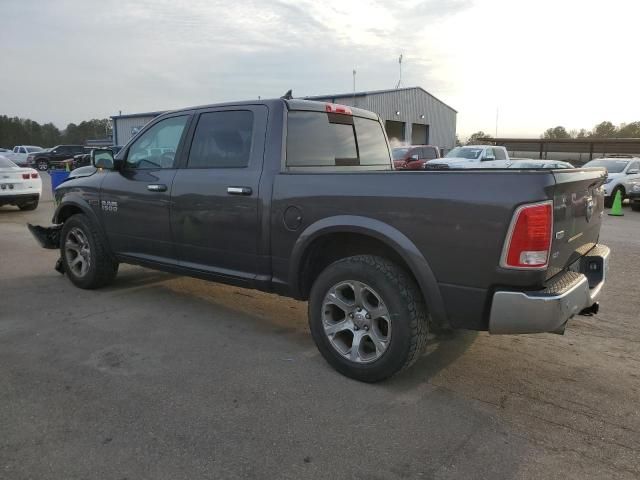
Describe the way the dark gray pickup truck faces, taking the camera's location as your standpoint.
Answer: facing away from the viewer and to the left of the viewer

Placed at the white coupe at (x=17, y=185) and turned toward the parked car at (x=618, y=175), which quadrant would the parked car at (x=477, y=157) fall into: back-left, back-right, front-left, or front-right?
front-left

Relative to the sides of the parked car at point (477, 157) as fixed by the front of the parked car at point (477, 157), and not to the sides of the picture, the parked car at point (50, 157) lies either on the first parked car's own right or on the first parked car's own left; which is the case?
on the first parked car's own right

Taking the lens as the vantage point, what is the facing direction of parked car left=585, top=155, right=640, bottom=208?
facing the viewer and to the left of the viewer

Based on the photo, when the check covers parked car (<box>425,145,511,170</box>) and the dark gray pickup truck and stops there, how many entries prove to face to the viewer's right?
0

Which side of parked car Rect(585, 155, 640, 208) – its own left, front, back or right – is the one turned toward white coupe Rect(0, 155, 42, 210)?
front

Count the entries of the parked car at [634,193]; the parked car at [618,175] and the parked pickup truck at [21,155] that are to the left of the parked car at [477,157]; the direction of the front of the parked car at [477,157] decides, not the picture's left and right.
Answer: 2

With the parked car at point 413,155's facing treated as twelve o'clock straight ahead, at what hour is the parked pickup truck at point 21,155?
the parked pickup truck at point 21,155 is roughly at 2 o'clock from the parked car at point 413,155.

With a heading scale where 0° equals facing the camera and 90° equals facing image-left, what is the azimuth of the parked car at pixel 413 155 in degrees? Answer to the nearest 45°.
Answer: approximately 45°

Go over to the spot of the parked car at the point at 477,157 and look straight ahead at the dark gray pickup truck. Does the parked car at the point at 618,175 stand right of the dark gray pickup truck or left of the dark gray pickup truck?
left

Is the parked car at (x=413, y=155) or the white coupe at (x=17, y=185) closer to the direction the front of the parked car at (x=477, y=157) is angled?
the white coupe

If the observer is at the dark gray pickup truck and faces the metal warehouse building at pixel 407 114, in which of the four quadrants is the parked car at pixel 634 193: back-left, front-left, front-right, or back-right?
front-right

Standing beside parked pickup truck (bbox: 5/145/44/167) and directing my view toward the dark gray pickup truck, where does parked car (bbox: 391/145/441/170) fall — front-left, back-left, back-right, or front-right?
front-left

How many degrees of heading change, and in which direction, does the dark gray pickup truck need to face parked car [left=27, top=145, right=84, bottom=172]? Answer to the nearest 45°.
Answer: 0° — it already faces it

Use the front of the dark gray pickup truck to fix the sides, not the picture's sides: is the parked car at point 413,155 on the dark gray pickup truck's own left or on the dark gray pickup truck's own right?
on the dark gray pickup truck's own right

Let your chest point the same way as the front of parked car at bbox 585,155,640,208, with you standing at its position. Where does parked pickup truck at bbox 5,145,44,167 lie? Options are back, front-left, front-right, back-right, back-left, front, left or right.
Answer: front-right

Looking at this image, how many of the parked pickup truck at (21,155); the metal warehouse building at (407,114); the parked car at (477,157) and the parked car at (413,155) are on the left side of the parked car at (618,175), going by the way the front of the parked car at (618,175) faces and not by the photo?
0

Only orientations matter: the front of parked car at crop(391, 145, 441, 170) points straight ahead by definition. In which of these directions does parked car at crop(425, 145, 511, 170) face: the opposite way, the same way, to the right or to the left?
the same way

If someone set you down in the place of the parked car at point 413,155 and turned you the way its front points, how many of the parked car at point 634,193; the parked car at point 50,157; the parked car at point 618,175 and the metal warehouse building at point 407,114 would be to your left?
2

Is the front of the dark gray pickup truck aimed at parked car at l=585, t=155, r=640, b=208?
no

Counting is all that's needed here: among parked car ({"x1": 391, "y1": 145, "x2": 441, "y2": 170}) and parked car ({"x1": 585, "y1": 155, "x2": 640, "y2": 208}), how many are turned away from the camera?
0
